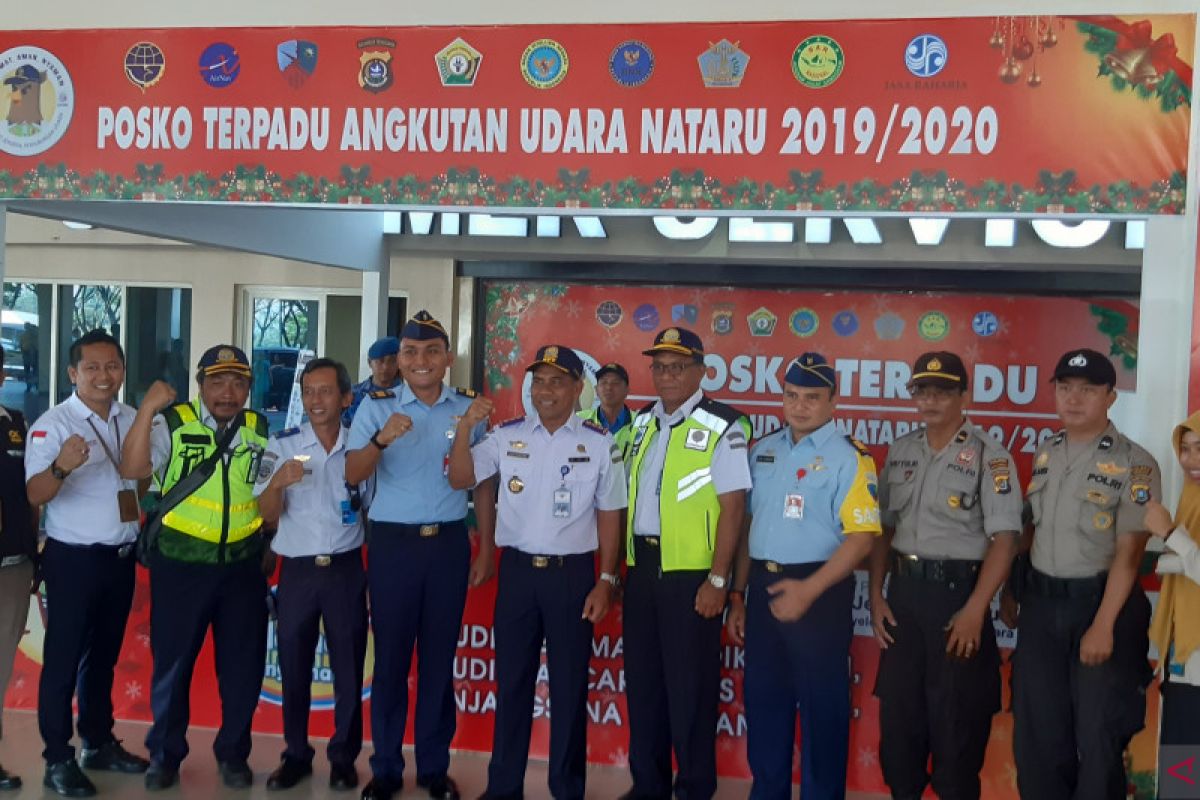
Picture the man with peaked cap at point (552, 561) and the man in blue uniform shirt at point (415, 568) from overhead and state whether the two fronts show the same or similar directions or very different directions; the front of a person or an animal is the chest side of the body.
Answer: same or similar directions

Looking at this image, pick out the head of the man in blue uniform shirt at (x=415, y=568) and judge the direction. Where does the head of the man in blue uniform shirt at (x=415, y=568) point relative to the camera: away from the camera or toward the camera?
toward the camera

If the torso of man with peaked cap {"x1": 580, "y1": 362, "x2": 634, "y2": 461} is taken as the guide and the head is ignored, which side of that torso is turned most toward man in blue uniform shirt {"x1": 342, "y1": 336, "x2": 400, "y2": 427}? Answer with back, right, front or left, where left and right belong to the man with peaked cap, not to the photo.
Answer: right

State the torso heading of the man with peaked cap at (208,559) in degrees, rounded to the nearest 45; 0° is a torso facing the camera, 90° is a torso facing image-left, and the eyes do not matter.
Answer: approximately 0°

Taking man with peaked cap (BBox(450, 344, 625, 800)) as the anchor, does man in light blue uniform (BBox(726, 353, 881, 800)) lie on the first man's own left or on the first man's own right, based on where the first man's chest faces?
on the first man's own left

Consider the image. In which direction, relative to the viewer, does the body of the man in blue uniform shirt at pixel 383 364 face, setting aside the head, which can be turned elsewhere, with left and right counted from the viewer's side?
facing the viewer

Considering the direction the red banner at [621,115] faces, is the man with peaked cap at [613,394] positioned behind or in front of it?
behind

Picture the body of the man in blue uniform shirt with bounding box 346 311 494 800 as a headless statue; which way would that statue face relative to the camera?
toward the camera

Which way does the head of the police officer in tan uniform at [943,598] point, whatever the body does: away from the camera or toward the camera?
toward the camera

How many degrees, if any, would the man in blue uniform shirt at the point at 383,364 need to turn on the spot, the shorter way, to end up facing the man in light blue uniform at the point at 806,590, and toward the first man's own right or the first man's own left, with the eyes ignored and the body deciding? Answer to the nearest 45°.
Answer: approximately 45° to the first man's own left

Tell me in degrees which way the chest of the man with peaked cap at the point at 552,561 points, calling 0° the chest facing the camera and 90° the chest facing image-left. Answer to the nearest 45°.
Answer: approximately 0°

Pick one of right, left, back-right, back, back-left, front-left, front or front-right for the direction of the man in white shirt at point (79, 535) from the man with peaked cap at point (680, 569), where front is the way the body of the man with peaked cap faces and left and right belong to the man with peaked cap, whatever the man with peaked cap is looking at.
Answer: front-right

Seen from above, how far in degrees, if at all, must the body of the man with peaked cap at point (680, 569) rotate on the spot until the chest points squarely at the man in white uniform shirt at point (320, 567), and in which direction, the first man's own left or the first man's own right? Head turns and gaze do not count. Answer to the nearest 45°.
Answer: approximately 45° to the first man's own right

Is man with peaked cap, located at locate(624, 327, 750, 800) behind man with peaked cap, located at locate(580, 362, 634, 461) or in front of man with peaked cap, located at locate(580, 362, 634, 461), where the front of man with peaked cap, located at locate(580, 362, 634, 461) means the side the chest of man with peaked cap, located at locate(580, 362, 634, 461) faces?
in front

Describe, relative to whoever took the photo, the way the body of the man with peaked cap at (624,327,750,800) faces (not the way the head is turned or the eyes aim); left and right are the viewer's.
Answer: facing the viewer and to the left of the viewer

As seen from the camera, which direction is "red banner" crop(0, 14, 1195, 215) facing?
toward the camera

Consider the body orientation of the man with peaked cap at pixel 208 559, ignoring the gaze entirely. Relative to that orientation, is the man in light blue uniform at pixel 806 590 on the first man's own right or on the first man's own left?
on the first man's own left
